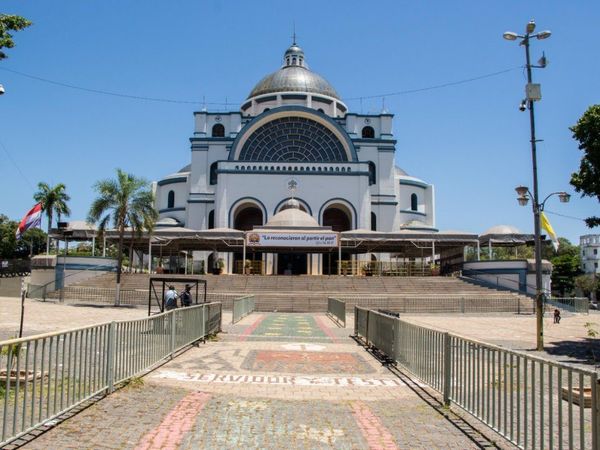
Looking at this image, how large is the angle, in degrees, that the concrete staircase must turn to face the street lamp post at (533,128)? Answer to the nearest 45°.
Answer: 0° — it already faces it

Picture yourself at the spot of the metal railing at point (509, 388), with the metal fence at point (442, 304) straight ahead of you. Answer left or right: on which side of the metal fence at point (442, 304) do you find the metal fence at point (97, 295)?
left

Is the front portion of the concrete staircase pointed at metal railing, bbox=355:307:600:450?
yes

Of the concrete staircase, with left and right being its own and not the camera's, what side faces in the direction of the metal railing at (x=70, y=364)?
front

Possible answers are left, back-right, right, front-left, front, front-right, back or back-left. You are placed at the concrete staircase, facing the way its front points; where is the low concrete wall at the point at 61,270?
right

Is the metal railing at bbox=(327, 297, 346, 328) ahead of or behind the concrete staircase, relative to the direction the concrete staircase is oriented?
ahead

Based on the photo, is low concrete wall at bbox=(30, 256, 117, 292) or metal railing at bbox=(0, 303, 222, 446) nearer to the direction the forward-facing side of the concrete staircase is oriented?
the metal railing

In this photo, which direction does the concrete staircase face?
toward the camera

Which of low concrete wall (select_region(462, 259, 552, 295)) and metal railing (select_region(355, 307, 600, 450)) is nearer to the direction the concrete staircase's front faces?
the metal railing

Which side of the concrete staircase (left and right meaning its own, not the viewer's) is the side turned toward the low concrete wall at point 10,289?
right
